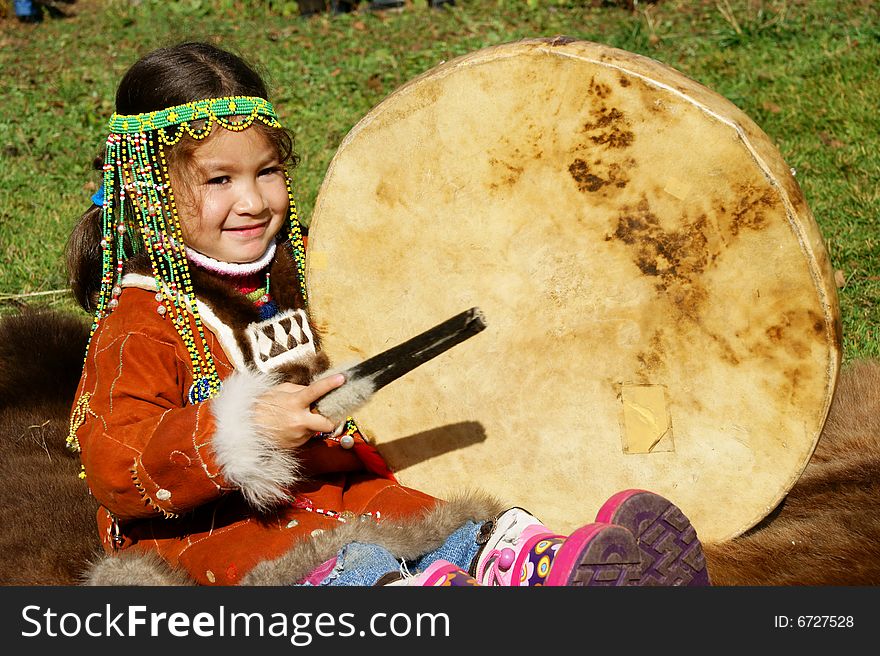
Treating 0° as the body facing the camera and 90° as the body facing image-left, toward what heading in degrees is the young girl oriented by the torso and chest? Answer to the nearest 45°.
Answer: approximately 315°
